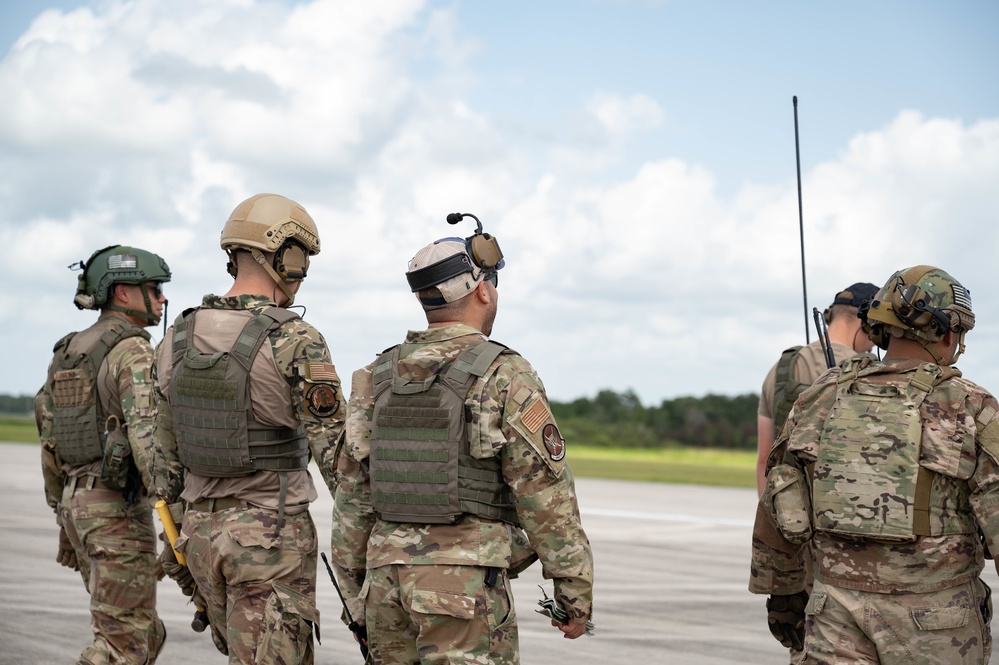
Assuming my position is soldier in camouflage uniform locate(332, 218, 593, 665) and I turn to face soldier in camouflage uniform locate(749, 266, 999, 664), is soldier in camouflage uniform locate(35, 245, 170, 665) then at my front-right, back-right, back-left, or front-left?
back-left

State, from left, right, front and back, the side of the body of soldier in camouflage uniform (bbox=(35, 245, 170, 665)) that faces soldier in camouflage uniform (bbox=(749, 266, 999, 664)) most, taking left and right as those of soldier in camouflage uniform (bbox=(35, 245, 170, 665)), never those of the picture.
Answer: right

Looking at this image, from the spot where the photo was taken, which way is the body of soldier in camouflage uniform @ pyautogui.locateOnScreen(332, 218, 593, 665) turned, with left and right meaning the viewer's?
facing away from the viewer and to the right of the viewer

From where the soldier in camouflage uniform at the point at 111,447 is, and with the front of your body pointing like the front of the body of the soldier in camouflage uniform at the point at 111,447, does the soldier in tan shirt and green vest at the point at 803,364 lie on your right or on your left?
on your right

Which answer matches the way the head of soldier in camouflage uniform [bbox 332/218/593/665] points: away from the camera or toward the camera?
away from the camera

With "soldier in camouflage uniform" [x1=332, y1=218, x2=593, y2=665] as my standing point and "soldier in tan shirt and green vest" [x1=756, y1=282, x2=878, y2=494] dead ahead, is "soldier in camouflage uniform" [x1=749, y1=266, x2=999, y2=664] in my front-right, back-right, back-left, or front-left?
front-right

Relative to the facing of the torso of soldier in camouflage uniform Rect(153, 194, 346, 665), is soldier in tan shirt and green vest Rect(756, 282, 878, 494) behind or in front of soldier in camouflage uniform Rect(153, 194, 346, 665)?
in front

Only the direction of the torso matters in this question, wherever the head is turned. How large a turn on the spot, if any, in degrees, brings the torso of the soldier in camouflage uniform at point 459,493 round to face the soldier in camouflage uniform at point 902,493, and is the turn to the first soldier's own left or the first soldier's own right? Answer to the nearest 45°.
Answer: approximately 45° to the first soldier's own right

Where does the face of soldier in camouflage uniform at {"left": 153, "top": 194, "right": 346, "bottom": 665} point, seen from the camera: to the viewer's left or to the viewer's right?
to the viewer's right

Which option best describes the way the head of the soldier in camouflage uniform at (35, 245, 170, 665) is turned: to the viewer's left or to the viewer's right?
to the viewer's right

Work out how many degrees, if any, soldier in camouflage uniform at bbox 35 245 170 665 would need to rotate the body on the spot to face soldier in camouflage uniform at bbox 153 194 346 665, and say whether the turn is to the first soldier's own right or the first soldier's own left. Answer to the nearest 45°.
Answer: approximately 135° to the first soldier's own right

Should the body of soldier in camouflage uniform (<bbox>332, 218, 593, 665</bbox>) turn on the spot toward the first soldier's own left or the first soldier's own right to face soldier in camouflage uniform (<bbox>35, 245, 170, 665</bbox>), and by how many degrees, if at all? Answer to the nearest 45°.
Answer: approximately 90° to the first soldier's own left

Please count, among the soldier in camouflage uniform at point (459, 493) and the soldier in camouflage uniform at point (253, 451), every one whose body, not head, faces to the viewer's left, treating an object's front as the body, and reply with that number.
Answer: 0

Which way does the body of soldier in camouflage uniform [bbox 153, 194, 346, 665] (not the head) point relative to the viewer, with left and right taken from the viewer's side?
facing away from the viewer and to the right of the viewer
